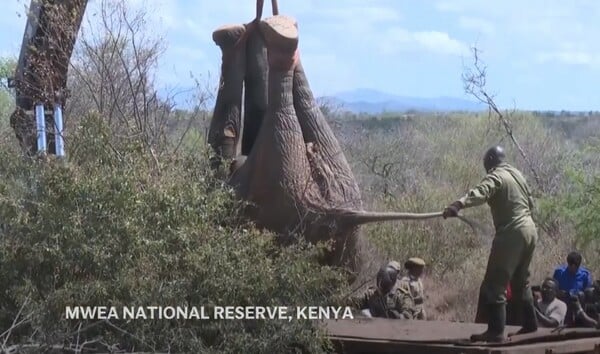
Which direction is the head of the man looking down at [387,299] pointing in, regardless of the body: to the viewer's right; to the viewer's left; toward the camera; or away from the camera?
to the viewer's left

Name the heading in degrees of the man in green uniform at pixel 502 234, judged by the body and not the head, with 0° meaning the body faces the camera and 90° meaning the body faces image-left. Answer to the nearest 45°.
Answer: approximately 135°

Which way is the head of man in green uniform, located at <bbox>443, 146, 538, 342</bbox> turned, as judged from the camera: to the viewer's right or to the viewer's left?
to the viewer's left
